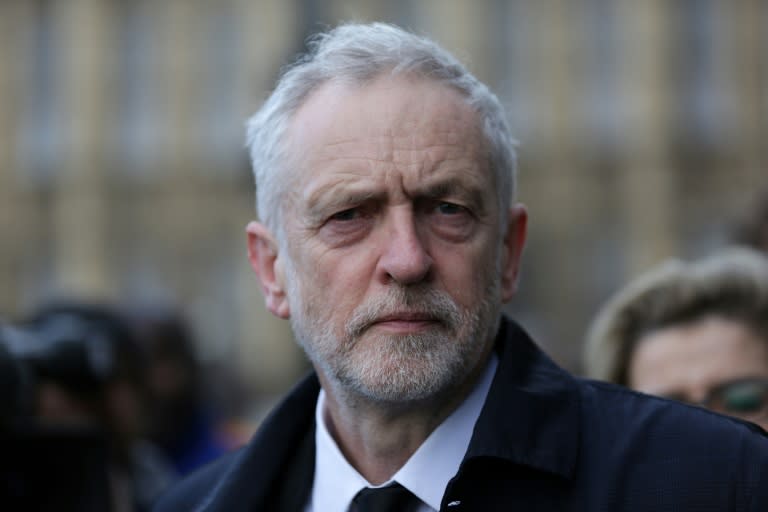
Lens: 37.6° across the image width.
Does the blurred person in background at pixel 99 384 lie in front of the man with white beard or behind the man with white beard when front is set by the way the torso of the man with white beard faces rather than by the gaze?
behind

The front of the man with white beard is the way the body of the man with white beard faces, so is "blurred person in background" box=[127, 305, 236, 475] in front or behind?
behind

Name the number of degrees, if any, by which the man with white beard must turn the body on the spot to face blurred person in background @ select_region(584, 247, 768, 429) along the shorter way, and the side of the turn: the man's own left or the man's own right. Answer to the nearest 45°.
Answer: approximately 135° to the man's own left

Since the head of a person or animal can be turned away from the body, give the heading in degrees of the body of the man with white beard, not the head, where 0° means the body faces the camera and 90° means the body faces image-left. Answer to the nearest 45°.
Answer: approximately 0°
